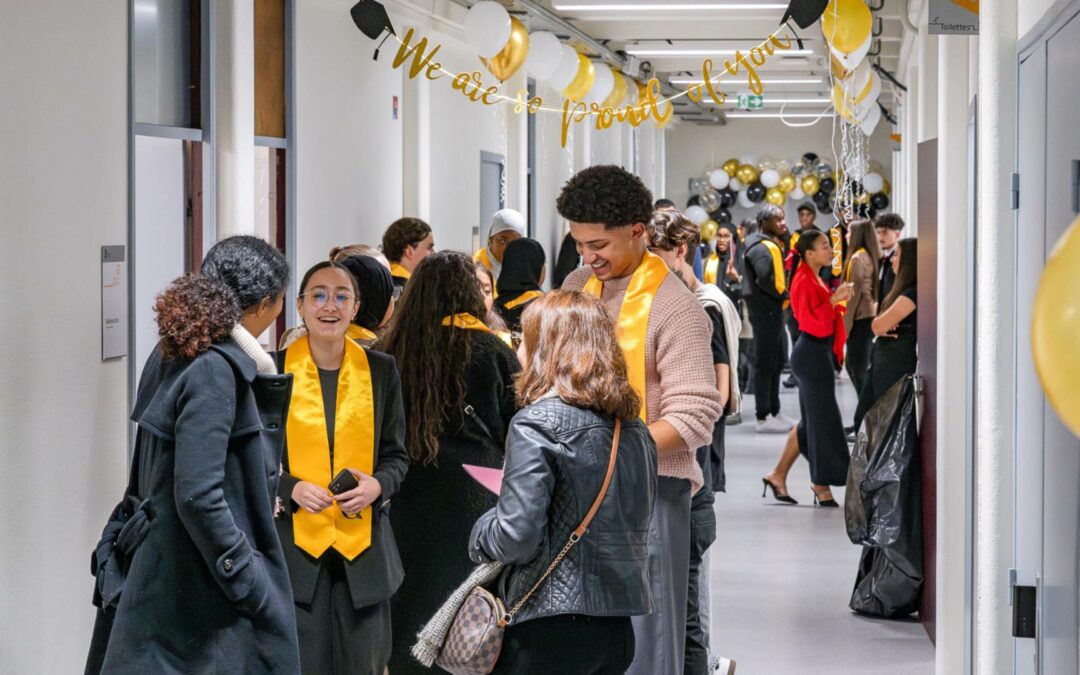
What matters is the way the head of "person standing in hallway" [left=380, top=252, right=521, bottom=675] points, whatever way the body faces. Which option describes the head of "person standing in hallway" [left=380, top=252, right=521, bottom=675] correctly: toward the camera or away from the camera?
away from the camera

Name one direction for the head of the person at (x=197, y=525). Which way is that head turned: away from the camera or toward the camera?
away from the camera

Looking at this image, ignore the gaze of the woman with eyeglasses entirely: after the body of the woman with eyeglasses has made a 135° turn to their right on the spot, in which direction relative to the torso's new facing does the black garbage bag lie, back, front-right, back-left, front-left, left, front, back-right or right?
right

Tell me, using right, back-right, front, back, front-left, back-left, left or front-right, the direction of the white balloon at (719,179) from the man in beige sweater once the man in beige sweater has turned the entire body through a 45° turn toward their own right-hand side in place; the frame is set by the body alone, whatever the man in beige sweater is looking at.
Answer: right

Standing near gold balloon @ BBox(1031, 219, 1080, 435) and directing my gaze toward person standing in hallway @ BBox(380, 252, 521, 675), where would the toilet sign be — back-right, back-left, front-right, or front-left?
front-right

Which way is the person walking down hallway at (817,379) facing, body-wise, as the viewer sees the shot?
to the viewer's right

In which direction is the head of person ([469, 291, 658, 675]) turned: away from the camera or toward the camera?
away from the camera

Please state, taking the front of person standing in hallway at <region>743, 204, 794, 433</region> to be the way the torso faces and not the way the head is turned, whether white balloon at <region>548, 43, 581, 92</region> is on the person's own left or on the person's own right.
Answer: on the person's own right

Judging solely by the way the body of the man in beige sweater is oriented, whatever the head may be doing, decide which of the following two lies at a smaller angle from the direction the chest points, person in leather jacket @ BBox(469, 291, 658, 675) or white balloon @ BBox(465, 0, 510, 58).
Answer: the person in leather jacket

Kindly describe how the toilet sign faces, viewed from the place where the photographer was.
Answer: facing the viewer

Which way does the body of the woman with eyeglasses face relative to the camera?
toward the camera
